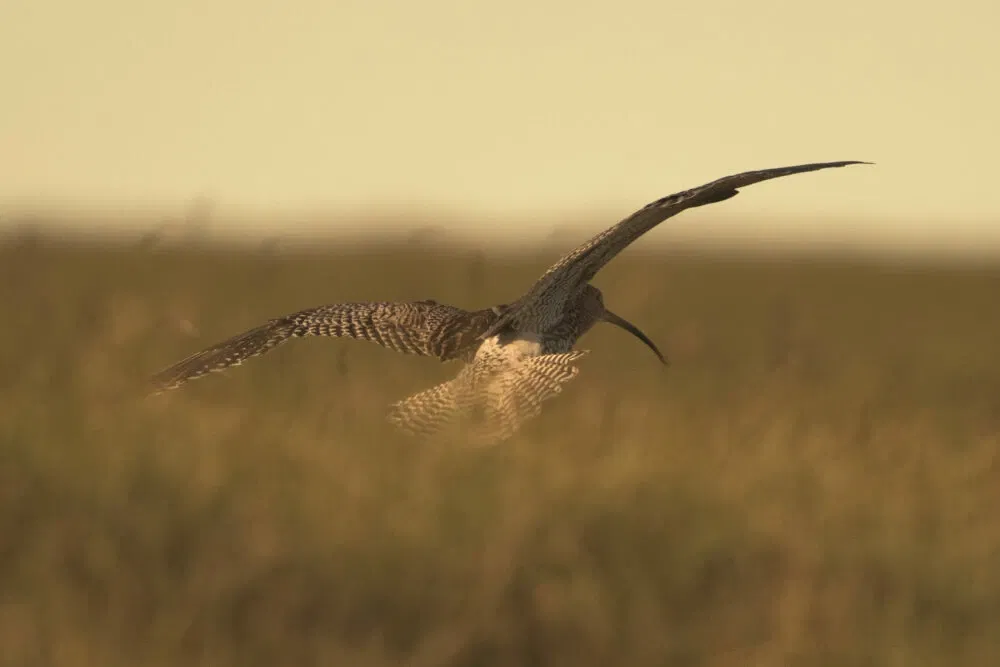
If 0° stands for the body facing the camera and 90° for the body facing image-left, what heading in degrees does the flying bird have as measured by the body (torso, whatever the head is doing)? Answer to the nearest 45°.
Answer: approximately 225°
